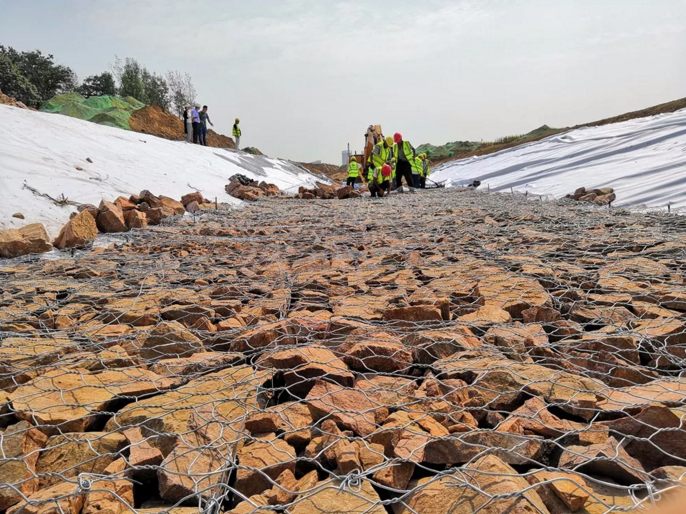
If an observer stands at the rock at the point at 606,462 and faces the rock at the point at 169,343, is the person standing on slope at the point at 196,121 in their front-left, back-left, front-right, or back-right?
front-right

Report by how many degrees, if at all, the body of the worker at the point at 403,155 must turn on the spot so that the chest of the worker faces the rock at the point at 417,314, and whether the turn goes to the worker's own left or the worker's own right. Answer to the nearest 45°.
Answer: approximately 45° to the worker's own left

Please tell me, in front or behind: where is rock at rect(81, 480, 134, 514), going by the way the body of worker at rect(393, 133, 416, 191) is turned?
in front

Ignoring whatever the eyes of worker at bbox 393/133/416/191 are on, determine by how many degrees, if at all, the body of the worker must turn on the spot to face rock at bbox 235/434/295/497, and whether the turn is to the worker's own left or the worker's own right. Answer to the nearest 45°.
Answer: approximately 45° to the worker's own left

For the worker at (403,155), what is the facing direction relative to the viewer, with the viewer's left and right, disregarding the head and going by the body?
facing the viewer and to the left of the viewer

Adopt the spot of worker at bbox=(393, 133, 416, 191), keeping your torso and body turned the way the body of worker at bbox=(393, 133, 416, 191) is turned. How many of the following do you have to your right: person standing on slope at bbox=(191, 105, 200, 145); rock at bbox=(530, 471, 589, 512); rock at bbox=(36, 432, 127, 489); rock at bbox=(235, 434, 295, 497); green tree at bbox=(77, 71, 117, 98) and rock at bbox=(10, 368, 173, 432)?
2

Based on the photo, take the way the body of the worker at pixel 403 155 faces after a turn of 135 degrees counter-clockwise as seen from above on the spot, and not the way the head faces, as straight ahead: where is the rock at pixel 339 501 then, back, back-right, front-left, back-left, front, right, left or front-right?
right

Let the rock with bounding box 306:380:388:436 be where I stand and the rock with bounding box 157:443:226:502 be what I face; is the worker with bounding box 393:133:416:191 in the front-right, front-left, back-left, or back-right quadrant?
back-right

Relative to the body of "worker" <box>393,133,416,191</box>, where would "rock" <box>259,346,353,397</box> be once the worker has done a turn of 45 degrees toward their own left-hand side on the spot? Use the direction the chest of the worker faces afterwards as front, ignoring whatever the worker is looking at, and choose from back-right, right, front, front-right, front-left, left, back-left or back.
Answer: front

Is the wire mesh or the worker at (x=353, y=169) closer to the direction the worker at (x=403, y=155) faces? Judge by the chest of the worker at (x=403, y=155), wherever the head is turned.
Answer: the wire mesh

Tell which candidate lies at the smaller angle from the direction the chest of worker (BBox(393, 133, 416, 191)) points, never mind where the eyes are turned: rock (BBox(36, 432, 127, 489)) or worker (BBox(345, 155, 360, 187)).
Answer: the rock

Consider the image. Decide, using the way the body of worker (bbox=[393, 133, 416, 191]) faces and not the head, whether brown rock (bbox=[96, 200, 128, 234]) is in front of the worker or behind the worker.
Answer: in front

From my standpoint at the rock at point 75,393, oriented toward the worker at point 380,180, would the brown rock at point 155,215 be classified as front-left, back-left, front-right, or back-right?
front-left

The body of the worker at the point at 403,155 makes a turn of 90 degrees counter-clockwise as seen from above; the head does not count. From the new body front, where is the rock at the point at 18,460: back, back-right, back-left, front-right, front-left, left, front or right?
front-right

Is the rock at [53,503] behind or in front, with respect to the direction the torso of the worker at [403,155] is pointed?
in front

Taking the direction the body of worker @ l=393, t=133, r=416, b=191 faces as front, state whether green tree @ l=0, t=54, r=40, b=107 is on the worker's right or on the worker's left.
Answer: on the worker's right
